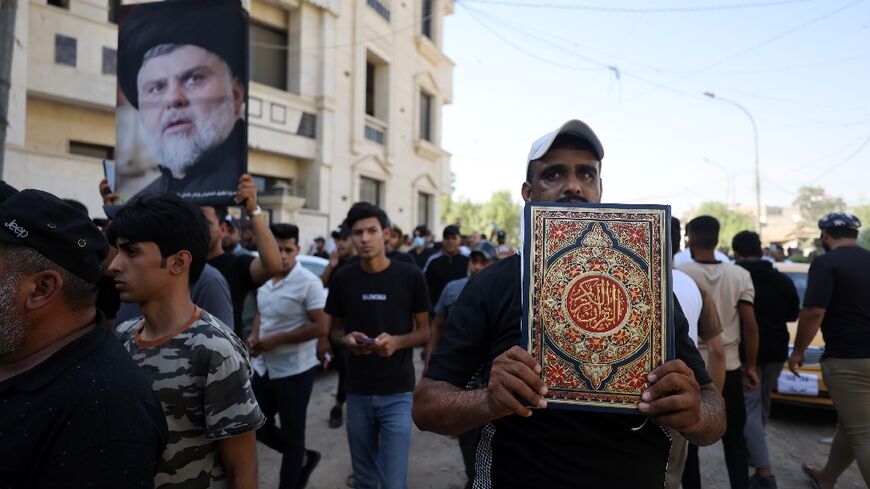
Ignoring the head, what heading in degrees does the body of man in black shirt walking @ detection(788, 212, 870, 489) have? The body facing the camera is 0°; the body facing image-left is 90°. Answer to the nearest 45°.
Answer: approximately 135°

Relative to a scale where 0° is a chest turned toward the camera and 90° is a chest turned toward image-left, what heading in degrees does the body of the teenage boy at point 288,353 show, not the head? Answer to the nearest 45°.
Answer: approximately 45°

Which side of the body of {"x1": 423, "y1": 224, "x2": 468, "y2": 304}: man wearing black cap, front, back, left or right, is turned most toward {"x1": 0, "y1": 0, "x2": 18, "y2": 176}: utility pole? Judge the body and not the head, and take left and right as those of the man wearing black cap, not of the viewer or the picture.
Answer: right

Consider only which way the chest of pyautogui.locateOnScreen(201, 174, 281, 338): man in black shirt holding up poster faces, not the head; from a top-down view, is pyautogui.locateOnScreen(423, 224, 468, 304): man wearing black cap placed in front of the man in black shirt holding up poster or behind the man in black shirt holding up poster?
behind

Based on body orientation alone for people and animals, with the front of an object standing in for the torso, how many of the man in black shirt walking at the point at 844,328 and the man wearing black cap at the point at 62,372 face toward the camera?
0

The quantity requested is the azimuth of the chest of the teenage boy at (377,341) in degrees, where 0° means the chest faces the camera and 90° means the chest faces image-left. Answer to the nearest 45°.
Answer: approximately 0°

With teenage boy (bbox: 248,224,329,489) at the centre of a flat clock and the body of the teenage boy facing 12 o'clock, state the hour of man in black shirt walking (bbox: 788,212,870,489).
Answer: The man in black shirt walking is roughly at 8 o'clock from the teenage boy.
